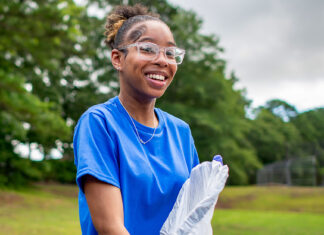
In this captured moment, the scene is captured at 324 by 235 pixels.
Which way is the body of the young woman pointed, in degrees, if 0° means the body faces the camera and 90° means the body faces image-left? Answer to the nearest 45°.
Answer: approximately 315°

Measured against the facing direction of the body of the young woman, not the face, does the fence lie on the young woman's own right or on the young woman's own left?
on the young woman's own left
